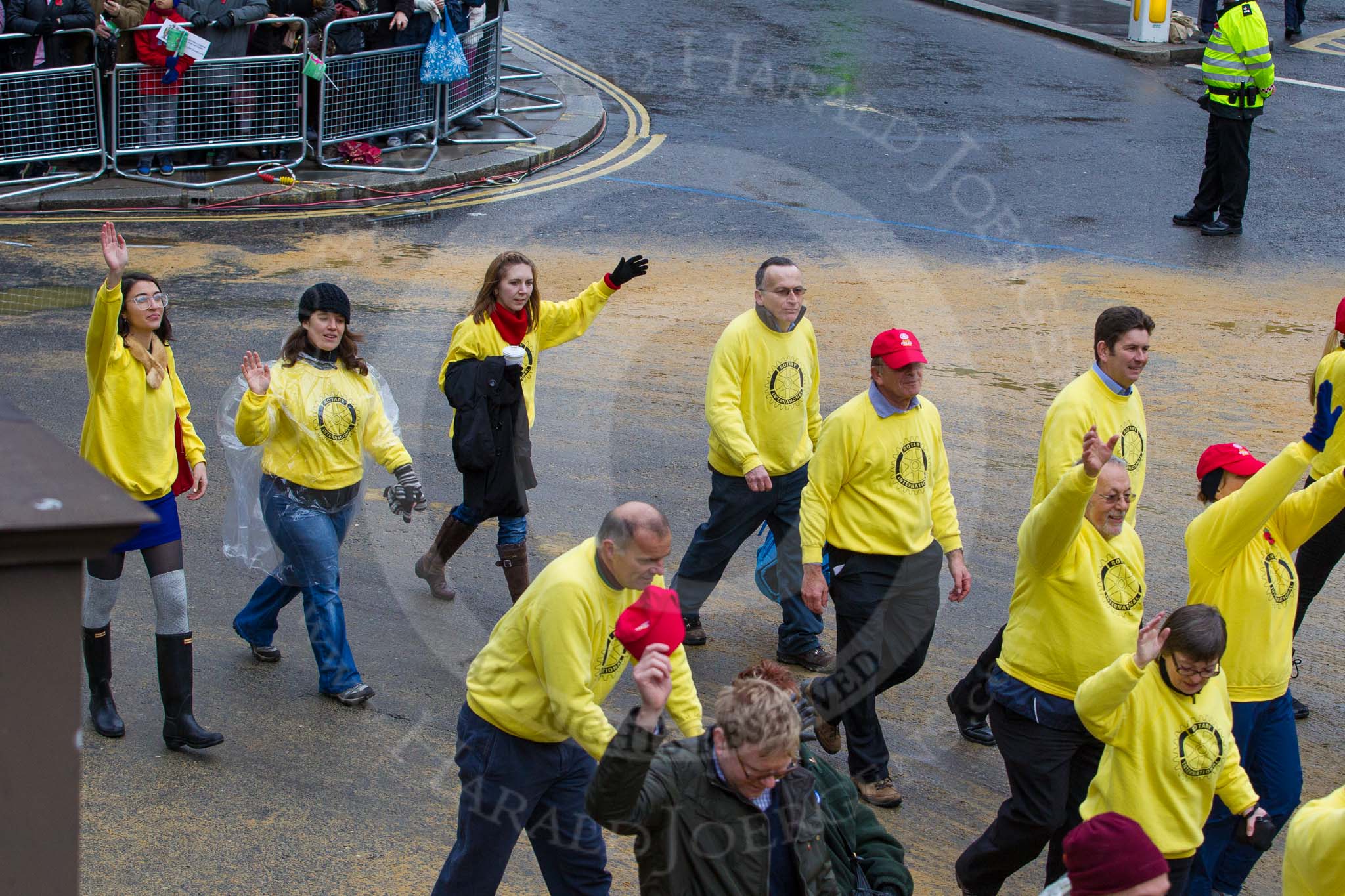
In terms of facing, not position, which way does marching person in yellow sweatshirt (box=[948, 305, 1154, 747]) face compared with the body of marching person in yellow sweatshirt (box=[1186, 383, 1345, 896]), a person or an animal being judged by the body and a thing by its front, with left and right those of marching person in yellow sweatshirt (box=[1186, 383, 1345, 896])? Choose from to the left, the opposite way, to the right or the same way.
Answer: the same way

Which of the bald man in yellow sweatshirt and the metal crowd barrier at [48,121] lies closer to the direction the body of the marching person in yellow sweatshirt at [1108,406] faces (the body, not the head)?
the bald man in yellow sweatshirt

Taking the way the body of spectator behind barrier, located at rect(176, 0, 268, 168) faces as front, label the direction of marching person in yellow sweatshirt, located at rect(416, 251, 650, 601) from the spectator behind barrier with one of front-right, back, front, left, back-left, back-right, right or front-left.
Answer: front

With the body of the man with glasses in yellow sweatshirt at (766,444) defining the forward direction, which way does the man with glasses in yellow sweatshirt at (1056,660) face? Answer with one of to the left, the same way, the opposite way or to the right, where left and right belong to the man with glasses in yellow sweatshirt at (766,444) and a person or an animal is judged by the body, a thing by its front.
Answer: the same way

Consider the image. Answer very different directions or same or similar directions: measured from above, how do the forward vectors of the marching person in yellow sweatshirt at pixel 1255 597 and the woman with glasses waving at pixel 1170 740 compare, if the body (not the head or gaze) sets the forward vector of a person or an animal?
same or similar directions

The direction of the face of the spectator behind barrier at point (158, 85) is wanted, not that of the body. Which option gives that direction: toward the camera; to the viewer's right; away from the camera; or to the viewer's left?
toward the camera

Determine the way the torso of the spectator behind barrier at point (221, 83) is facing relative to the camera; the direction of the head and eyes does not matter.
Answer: toward the camera

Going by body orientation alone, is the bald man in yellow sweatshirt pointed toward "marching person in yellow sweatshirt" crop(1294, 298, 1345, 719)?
no

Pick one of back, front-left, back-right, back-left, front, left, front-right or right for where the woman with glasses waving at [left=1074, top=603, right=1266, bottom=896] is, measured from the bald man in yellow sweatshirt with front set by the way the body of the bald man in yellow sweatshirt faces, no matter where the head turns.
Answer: front-left

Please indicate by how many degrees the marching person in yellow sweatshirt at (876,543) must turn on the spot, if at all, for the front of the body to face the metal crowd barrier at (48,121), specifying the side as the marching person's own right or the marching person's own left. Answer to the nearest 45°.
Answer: approximately 180°

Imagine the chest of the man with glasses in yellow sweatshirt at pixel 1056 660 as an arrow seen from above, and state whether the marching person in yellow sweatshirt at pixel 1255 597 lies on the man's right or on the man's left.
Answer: on the man's left

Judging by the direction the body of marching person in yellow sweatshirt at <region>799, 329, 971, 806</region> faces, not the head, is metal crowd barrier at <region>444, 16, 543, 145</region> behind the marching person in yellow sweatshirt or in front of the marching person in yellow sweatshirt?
behind
